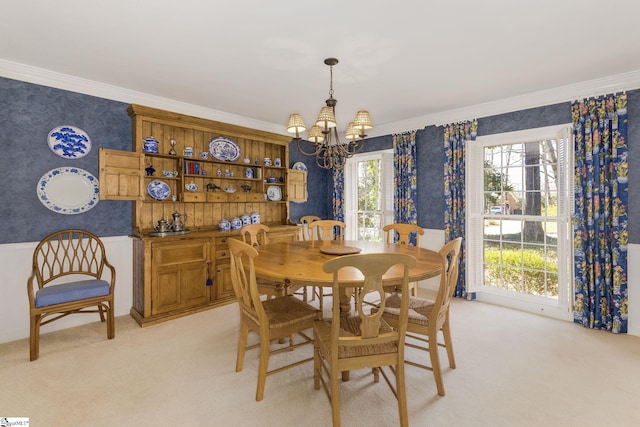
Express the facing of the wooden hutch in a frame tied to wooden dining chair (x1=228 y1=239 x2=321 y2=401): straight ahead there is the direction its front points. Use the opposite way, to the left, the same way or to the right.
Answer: to the right

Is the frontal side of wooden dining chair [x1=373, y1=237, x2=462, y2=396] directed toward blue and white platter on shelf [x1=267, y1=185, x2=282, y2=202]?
yes

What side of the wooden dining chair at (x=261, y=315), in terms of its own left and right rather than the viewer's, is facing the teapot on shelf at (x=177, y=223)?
left

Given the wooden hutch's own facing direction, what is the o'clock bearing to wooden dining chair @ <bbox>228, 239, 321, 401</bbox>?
The wooden dining chair is roughly at 1 o'clock from the wooden hutch.

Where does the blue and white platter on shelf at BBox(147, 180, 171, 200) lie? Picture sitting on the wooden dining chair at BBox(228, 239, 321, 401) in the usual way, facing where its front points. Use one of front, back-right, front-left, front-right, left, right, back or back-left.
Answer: left

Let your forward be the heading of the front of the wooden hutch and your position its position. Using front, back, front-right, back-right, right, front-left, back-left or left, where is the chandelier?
front

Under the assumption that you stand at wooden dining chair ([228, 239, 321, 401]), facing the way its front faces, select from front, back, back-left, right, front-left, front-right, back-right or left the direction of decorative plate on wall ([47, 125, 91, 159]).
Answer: left

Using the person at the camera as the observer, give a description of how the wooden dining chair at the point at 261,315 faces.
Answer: facing away from the viewer and to the right of the viewer

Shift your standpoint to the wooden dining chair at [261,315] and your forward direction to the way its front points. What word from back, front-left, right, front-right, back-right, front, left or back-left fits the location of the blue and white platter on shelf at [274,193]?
front-left

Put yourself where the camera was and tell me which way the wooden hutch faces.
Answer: facing the viewer and to the right of the viewer

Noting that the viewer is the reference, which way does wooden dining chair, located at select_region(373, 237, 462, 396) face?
facing away from the viewer and to the left of the viewer

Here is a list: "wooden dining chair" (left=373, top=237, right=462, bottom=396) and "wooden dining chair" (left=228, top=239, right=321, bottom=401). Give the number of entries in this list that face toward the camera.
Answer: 0

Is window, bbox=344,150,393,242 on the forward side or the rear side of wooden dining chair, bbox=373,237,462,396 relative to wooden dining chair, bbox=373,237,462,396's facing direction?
on the forward side

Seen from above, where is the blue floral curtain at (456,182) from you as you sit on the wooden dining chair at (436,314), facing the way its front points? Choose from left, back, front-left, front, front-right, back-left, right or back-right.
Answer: front-right

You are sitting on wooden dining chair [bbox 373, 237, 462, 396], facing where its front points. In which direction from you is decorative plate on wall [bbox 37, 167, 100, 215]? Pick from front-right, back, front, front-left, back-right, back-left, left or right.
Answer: front-left

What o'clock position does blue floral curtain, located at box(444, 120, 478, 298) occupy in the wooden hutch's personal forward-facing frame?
The blue floral curtain is roughly at 11 o'clock from the wooden hutch.

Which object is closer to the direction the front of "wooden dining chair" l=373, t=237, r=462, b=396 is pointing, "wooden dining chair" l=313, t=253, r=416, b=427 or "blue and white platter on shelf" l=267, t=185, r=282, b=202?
the blue and white platter on shelf

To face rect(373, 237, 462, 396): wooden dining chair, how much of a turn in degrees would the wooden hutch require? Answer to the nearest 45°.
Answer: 0° — it already faces it

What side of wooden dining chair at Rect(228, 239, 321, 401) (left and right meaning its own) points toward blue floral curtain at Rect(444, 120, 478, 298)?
front
